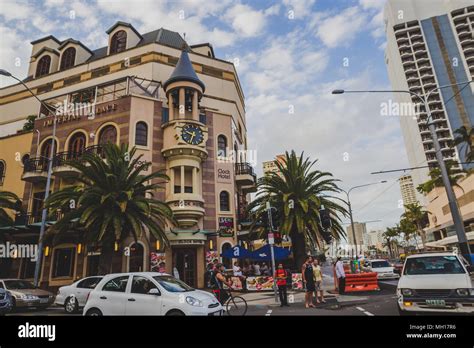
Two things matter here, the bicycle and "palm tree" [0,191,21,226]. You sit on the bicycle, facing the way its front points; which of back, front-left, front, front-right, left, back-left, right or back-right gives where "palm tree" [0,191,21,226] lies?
back-left

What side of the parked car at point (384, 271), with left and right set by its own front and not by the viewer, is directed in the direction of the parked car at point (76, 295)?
right

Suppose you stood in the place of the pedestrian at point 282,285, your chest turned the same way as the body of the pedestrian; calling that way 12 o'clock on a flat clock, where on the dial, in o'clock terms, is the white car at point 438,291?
The white car is roughly at 11 o'clock from the pedestrian.

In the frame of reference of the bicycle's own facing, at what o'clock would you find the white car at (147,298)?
The white car is roughly at 4 o'clock from the bicycle.

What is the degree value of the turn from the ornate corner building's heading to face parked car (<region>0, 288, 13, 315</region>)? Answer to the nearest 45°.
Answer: approximately 45° to its right

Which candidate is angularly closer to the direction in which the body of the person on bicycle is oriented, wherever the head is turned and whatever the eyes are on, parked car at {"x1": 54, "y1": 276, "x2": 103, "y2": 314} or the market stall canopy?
the market stall canopy

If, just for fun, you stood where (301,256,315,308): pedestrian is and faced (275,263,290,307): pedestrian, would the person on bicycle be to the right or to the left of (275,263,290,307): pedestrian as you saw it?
left

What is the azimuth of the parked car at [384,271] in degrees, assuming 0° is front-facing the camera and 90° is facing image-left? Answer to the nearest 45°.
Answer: approximately 315°

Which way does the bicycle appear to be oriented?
to the viewer's right

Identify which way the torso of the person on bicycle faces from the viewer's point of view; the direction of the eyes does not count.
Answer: to the viewer's right

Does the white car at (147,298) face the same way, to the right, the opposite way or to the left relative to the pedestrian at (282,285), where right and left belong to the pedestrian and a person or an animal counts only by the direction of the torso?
to the left

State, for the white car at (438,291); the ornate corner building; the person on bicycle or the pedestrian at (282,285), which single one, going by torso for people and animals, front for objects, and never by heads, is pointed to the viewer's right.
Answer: the person on bicycle
